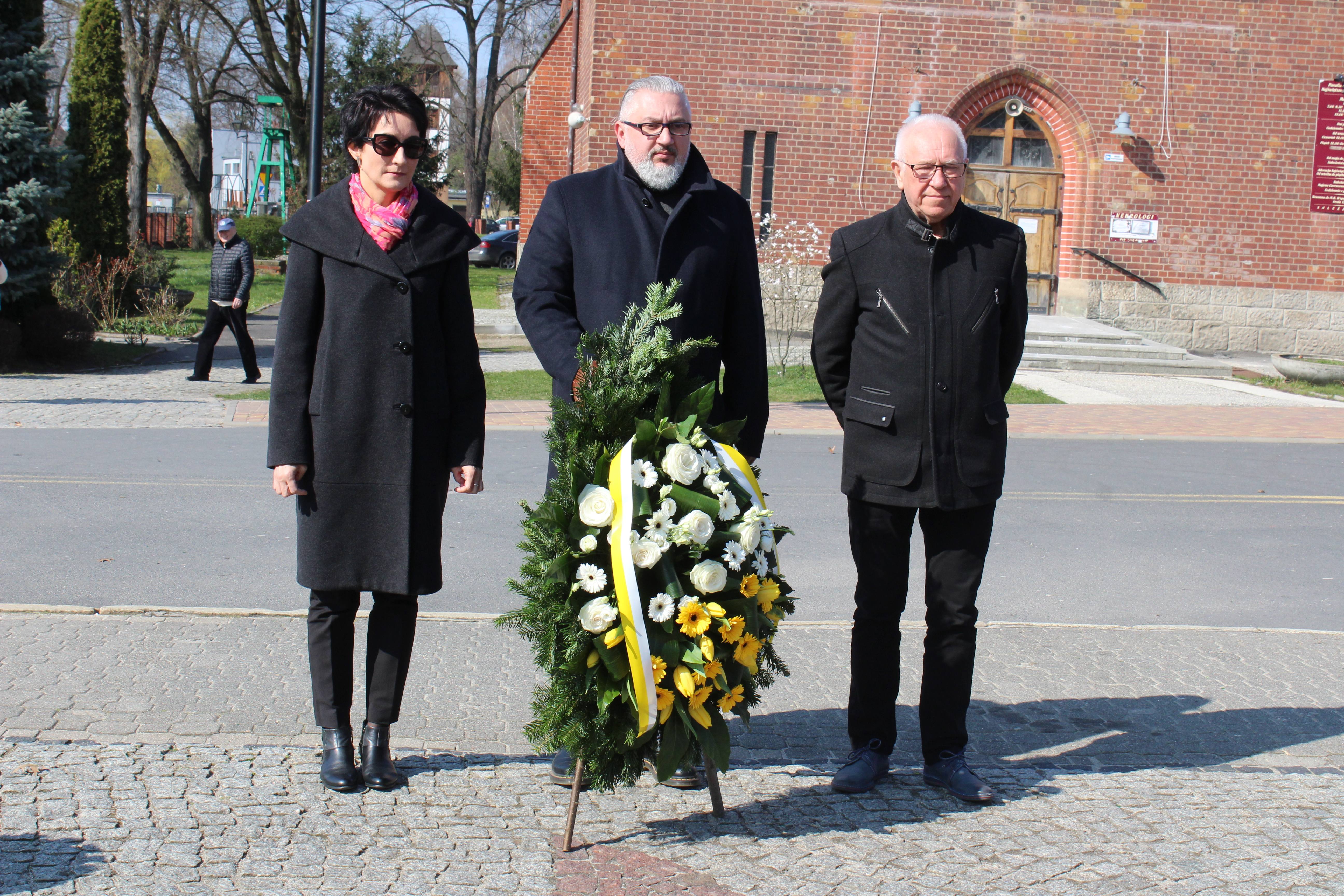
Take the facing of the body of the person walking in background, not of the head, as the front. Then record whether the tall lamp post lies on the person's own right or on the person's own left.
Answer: on the person's own left

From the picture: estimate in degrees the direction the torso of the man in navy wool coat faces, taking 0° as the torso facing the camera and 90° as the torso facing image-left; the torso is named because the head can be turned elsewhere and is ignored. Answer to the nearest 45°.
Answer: approximately 0°

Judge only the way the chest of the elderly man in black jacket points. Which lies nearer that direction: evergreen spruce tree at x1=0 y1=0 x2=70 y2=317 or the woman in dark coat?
the woman in dark coat

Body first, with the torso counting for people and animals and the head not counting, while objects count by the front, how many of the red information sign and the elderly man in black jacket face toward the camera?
2

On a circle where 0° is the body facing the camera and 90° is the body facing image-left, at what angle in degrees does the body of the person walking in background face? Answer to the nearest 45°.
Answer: approximately 45°

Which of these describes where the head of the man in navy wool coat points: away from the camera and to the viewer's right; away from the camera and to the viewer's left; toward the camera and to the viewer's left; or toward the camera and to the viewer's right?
toward the camera and to the viewer's right

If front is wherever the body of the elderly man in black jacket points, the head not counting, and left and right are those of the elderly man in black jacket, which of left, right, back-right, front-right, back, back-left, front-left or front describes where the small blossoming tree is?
back

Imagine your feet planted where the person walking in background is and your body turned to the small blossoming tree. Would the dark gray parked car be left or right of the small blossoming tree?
left

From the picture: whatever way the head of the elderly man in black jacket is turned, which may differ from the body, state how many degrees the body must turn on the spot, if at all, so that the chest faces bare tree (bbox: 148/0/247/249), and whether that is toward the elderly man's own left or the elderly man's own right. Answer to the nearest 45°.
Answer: approximately 135° to the elderly man's own right

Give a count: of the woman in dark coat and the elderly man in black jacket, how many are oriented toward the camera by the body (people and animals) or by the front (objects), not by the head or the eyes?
2

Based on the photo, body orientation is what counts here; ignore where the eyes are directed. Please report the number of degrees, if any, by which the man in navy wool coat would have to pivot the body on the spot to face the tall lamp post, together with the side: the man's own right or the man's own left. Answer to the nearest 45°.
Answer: approximately 180°
